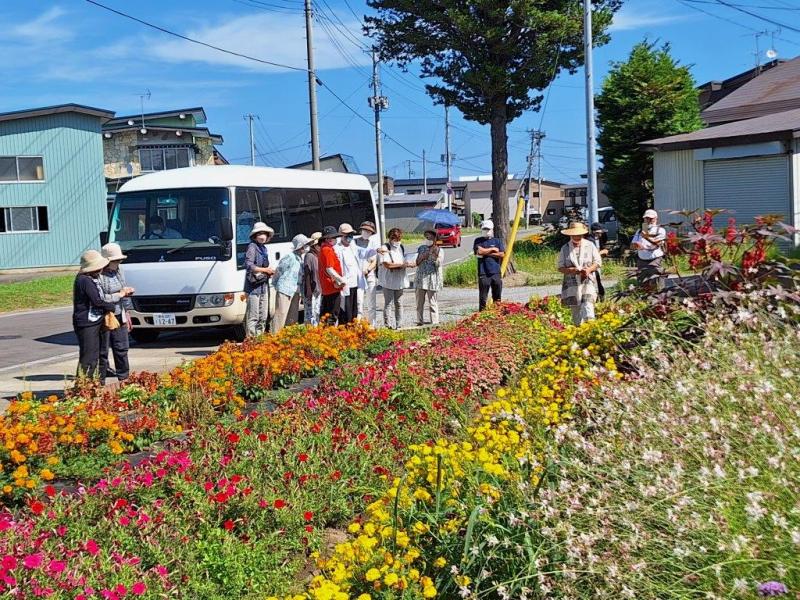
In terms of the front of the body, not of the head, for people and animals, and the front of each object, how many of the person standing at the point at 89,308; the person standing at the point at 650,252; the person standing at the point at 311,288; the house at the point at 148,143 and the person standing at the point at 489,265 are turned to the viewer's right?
2

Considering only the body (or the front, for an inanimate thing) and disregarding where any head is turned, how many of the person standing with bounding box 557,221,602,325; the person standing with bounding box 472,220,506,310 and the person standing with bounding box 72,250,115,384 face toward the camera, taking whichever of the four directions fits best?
2

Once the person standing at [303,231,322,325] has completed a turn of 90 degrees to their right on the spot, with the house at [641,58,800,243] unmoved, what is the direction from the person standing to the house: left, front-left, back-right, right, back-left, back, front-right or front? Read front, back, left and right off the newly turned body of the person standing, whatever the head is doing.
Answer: back-left

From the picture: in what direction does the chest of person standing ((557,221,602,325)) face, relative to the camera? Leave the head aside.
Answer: toward the camera

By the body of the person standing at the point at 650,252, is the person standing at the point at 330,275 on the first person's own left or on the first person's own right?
on the first person's own right

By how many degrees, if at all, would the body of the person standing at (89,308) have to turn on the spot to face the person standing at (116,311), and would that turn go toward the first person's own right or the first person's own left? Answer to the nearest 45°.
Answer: approximately 45° to the first person's own left

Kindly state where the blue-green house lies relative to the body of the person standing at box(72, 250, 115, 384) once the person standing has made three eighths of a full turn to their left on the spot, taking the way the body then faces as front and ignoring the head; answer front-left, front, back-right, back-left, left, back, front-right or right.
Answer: front-right

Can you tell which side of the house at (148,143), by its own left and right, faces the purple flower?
front

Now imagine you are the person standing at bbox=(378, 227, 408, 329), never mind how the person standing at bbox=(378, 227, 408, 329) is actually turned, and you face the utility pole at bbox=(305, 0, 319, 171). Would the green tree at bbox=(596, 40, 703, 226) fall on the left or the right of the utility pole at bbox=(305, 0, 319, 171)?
right

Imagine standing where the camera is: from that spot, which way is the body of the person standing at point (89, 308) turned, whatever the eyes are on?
to the viewer's right

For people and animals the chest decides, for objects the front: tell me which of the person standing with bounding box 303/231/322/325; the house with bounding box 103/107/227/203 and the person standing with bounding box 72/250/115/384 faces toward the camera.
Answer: the house

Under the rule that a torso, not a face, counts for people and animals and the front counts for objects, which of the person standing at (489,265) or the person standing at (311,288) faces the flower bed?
the person standing at (489,265)

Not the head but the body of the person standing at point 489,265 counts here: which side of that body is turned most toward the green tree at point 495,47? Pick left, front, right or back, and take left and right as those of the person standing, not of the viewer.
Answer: back

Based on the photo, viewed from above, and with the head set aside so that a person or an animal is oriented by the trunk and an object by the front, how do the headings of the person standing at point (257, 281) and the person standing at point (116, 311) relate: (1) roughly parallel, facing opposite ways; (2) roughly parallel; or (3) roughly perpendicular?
roughly parallel

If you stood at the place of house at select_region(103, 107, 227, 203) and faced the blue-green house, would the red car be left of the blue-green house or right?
left

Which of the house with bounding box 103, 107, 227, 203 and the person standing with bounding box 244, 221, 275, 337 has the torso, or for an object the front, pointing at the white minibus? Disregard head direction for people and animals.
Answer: the house

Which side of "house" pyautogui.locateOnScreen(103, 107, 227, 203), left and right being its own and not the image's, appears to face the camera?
front

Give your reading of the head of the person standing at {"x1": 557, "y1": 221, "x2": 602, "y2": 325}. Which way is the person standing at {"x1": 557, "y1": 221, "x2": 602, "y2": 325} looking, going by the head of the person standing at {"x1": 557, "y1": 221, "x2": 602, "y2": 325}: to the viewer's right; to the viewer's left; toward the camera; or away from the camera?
toward the camera
